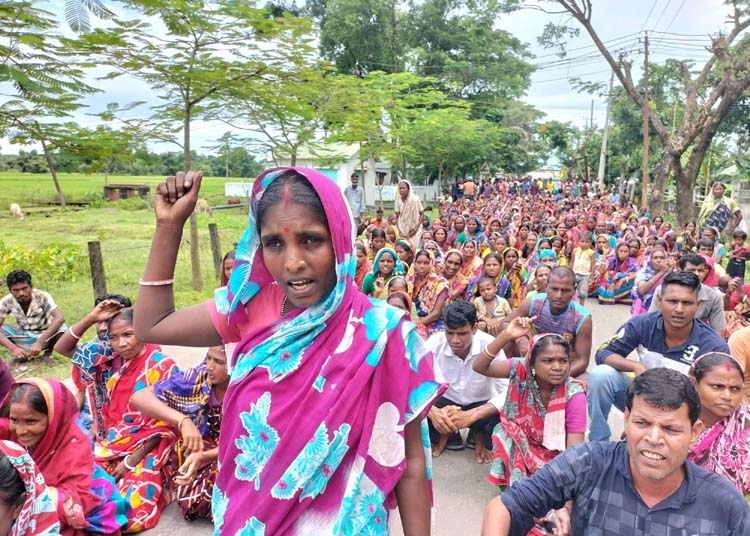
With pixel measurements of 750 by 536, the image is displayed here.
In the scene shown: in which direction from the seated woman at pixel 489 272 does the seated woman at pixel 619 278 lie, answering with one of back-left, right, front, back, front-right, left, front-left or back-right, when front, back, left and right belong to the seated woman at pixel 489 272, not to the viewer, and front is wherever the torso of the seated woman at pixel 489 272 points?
back-left

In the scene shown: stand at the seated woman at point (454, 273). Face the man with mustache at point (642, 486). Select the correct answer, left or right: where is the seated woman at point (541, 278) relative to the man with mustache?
left

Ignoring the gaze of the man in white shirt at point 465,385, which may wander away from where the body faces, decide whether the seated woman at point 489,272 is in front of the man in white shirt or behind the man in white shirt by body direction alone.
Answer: behind

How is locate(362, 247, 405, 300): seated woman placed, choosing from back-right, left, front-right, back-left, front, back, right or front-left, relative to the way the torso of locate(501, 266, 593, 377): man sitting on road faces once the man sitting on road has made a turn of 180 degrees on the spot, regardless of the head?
front-left

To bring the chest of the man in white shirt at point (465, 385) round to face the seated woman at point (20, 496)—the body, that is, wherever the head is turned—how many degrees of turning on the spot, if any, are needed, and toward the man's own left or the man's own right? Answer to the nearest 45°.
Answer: approximately 45° to the man's own right

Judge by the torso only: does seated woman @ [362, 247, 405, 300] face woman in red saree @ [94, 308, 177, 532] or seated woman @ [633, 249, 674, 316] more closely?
the woman in red saree

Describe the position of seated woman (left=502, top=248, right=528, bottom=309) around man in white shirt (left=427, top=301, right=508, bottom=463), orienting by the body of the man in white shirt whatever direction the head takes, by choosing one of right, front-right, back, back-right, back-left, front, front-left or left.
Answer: back

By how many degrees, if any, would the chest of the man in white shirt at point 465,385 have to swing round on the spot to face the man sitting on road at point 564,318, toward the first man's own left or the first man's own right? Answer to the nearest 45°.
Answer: approximately 135° to the first man's own left

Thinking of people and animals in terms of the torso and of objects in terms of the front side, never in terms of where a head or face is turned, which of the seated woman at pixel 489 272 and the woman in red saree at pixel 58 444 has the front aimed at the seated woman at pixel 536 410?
the seated woman at pixel 489 272

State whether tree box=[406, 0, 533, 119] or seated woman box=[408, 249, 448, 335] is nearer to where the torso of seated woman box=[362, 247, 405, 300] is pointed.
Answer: the seated woman

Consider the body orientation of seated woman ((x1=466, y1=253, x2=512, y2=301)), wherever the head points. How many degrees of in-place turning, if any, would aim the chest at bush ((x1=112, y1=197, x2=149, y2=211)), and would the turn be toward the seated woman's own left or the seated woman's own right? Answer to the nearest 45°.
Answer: approximately 135° to the seated woman's own right

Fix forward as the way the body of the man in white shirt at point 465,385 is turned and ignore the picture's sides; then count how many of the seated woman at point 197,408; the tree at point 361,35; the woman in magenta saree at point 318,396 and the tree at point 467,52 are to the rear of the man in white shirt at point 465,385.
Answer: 2
